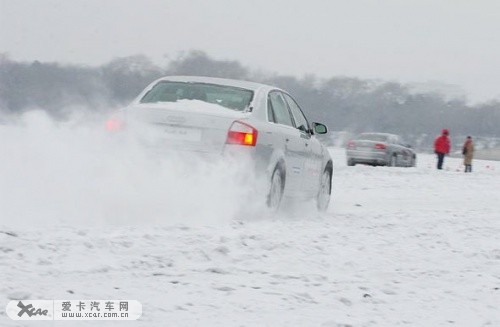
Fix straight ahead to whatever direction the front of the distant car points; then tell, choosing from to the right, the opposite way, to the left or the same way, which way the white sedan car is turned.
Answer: the same way

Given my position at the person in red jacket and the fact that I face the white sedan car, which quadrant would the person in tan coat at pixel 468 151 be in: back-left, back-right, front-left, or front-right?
back-left

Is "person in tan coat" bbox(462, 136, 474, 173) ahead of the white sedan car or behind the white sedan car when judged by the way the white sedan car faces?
ahead

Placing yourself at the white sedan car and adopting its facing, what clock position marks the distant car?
The distant car is roughly at 11 o'clock from the white sedan car.

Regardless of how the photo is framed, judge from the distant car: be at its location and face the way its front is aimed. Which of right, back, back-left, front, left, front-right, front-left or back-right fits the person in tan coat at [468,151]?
front-right

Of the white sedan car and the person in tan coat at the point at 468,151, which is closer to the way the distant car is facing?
the person in tan coat

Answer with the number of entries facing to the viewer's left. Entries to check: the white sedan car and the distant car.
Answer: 0

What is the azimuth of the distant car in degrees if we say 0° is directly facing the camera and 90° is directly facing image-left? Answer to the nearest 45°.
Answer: approximately 225°

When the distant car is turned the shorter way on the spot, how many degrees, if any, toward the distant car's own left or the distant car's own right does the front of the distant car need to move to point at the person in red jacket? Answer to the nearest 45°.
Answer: approximately 45° to the distant car's own right

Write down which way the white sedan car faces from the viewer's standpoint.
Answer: facing away from the viewer and to the right of the viewer
